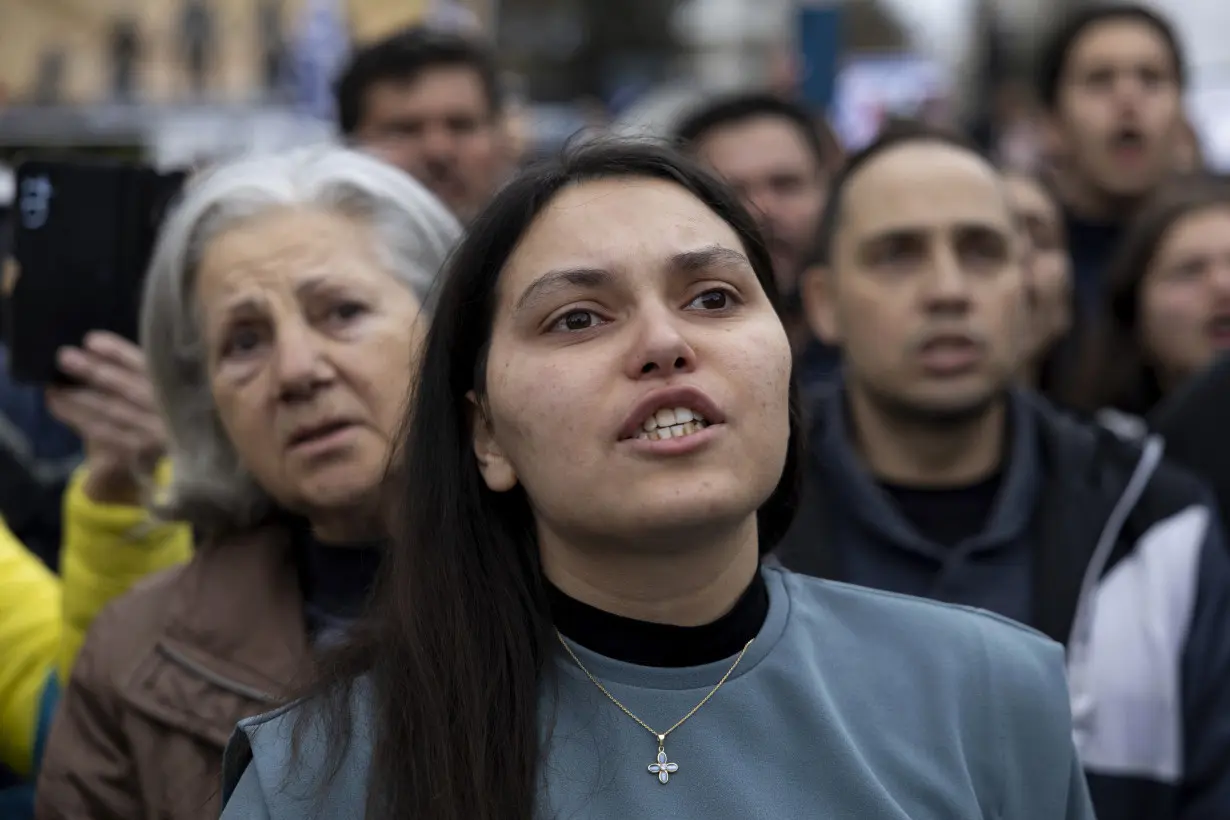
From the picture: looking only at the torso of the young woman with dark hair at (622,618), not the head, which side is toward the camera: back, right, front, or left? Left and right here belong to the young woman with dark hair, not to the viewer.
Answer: front

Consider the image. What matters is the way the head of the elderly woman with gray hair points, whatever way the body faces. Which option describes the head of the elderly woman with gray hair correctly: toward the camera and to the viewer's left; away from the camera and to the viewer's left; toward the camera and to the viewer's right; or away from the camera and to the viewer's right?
toward the camera and to the viewer's right

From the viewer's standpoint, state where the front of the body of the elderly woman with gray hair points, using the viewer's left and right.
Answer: facing the viewer

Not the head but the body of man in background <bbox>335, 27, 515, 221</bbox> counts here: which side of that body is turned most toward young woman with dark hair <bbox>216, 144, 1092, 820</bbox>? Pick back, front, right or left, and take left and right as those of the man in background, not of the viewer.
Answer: front

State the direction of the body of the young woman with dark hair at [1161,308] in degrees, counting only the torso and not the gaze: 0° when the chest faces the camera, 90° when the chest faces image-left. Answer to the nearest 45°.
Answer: approximately 315°

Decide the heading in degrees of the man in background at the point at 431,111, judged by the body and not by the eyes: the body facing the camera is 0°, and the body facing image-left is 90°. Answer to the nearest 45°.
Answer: approximately 0°

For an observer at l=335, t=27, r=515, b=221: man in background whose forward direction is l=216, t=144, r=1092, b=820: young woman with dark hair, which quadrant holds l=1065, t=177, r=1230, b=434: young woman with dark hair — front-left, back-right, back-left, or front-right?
front-left

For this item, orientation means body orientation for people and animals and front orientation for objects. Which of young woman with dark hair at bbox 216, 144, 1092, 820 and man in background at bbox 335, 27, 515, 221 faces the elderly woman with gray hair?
the man in background

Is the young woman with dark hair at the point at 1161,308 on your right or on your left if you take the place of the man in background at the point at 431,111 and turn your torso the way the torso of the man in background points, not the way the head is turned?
on your left

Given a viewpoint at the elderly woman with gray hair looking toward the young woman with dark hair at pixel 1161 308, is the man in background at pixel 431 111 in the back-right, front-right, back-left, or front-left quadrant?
front-left
